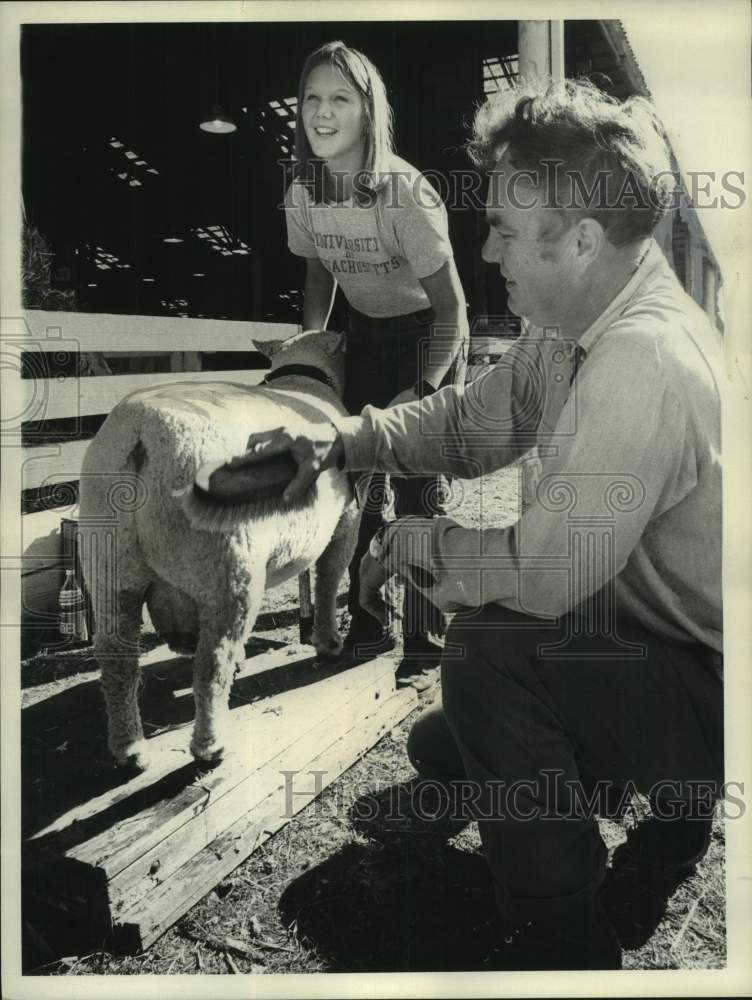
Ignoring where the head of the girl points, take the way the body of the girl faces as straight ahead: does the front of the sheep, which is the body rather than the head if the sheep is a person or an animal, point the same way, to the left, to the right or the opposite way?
the opposite way

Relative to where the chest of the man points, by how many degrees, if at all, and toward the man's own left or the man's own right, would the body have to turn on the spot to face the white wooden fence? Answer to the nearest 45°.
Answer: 0° — they already face it

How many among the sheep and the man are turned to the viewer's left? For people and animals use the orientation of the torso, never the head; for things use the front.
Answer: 1

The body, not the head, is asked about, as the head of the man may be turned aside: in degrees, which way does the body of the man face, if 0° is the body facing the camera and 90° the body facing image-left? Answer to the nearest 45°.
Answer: approximately 90°

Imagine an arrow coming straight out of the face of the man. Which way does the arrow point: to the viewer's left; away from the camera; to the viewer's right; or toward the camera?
to the viewer's left

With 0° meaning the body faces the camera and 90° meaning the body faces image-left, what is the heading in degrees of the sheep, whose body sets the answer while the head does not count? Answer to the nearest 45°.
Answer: approximately 225°
